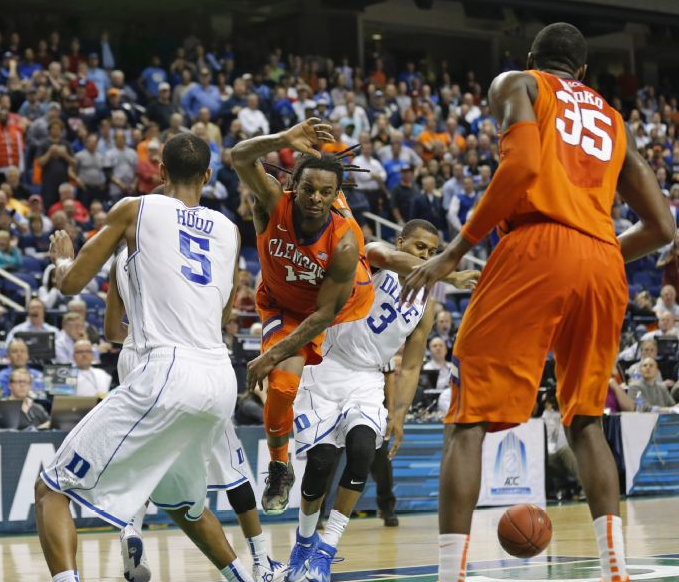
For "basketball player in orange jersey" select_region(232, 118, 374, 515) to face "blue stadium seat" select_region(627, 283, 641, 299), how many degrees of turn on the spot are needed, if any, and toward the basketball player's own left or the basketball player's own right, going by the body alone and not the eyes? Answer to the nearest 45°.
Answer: approximately 135° to the basketball player's own left

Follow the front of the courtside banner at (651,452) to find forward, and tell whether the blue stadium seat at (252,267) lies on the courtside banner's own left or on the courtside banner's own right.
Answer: on the courtside banner's own right

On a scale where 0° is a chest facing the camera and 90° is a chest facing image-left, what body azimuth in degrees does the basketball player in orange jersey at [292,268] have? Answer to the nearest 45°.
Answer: approximately 0°

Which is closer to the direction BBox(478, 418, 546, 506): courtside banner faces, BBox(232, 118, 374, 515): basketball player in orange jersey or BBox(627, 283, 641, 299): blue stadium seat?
the basketball player in orange jersey

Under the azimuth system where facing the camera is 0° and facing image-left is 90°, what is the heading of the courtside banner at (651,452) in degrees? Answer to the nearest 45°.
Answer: approximately 0°

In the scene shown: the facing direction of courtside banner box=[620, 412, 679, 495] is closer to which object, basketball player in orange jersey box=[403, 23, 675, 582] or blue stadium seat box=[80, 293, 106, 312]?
the basketball player in orange jersey

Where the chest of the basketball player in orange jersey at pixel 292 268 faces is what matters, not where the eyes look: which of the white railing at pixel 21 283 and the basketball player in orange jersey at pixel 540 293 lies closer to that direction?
the basketball player in orange jersey

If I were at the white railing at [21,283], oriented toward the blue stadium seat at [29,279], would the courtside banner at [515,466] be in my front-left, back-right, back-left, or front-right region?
back-right

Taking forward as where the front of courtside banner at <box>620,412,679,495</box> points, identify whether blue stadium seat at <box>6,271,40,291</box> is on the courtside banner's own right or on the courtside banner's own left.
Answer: on the courtside banner's own right

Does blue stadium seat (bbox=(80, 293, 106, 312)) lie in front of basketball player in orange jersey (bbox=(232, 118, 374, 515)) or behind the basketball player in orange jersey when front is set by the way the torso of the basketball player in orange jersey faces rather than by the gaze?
behind

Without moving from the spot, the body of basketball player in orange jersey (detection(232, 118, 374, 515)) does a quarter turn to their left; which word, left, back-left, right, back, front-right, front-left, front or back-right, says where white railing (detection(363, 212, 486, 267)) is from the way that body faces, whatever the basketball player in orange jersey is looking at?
left

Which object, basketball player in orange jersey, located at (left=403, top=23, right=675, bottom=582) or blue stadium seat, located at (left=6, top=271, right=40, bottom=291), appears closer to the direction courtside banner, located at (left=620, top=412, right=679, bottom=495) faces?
the basketball player in orange jersey

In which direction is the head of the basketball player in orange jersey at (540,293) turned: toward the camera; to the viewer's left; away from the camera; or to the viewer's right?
away from the camera
